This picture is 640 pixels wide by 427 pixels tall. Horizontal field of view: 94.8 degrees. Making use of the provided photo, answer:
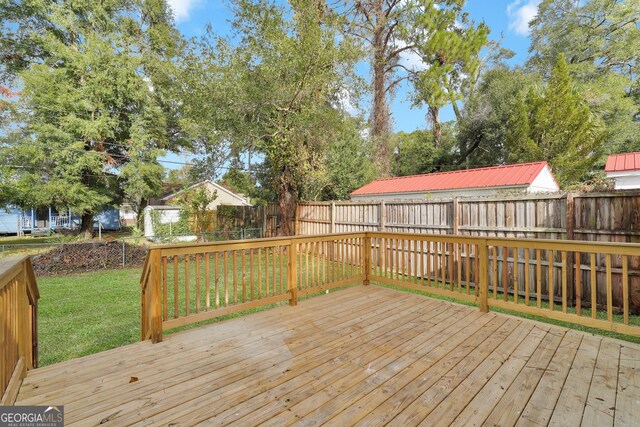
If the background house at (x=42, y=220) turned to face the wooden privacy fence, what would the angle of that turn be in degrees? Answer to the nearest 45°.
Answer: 0° — it already faces it

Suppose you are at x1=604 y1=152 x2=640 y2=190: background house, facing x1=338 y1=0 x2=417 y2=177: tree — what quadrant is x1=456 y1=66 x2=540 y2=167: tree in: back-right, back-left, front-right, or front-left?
front-right

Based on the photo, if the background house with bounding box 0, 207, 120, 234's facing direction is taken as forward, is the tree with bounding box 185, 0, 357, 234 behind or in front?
in front

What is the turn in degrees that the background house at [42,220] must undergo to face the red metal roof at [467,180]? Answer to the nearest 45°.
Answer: approximately 45° to its left

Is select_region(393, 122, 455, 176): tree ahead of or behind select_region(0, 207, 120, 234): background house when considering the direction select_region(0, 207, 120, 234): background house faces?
ahead

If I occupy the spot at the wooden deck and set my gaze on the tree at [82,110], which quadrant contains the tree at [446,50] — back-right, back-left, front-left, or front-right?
front-right

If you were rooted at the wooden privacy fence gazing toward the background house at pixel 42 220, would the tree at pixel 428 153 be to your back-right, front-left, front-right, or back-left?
front-right

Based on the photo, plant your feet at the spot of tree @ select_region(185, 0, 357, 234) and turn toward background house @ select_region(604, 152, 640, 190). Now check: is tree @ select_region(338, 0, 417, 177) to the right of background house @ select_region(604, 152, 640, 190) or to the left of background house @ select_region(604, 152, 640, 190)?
left

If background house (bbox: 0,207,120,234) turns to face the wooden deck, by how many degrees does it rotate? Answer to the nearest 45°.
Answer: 0° — it already faces it

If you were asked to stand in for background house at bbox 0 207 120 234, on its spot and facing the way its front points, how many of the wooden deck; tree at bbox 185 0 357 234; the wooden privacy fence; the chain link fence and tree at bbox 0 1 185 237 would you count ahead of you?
5

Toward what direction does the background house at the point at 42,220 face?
toward the camera

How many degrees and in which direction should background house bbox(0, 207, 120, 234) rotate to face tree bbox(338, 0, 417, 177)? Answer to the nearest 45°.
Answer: approximately 45° to its left

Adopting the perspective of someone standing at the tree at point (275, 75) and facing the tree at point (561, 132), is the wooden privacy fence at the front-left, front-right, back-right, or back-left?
front-right
